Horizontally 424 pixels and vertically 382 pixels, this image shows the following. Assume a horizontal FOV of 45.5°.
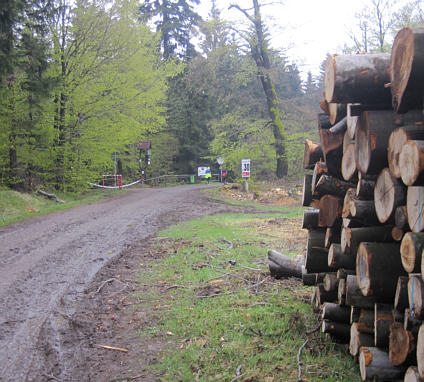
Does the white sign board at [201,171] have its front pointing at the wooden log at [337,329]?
yes

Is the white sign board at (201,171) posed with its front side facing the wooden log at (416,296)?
yes

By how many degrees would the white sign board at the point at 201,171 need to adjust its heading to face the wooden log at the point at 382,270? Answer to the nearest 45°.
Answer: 0° — it already faces it

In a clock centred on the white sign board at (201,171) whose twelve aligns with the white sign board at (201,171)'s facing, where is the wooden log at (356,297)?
The wooden log is roughly at 12 o'clock from the white sign board.

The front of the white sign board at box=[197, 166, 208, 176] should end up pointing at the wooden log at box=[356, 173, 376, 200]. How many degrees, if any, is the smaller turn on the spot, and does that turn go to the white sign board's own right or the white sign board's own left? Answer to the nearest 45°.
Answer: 0° — it already faces it

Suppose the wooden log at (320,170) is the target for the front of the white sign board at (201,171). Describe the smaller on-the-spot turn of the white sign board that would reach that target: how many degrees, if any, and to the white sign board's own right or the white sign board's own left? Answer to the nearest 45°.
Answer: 0° — it already faces it

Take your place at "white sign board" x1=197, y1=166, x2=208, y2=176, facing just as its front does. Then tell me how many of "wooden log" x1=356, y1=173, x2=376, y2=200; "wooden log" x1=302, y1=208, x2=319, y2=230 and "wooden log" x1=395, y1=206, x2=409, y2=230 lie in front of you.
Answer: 3

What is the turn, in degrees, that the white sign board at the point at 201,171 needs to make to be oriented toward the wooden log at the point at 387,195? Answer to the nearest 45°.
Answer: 0° — it already faces it

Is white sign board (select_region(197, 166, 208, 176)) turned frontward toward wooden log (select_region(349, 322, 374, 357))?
yes

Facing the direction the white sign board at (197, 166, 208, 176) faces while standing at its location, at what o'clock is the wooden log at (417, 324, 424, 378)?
The wooden log is roughly at 12 o'clock from the white sign board.

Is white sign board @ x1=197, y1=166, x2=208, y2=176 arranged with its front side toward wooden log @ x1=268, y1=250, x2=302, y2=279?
yes

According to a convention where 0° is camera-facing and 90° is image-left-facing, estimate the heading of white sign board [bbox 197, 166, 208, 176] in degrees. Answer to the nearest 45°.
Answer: approximately 0°

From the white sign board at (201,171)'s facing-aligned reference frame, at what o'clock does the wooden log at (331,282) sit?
The wooden log is roughly at 12 o'clock from the white sign board.
